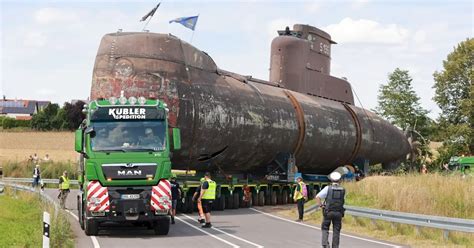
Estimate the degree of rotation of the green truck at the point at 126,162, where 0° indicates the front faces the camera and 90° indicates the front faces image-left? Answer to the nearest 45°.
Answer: approximately 0°

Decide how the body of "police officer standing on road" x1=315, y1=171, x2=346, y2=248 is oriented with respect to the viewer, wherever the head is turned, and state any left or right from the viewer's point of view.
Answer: facing away from the viewer

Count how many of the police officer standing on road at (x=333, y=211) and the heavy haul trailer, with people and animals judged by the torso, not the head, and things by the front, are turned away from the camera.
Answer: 1

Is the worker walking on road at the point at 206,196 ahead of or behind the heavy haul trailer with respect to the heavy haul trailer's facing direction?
ahead

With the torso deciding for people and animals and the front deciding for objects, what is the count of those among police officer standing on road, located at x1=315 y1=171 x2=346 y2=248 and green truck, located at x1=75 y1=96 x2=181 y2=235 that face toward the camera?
1

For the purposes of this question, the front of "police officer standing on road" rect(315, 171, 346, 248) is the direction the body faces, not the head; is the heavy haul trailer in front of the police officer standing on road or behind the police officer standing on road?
in front

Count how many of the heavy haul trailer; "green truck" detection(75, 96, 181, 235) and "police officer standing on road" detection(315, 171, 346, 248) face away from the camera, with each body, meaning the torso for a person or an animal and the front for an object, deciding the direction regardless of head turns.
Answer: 1

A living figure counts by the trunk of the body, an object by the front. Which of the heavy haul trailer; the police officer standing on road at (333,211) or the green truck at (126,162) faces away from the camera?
the police officer standing on road

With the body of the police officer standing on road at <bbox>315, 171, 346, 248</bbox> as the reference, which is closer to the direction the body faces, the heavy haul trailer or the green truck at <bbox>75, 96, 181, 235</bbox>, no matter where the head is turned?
the heavy haul trailer

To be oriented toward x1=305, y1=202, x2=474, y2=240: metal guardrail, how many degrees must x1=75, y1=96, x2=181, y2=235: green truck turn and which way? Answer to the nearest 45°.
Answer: approximately 90° to its left

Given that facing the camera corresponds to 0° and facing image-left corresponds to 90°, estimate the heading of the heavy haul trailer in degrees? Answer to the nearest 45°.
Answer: approximately 45°

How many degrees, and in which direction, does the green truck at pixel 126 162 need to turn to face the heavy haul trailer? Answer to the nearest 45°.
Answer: approximately 135° to its left

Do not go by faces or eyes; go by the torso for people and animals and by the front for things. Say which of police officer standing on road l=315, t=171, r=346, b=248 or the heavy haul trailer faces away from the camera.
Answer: the police officer standing on road

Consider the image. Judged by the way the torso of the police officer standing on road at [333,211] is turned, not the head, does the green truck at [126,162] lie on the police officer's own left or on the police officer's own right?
on the police officer's own left

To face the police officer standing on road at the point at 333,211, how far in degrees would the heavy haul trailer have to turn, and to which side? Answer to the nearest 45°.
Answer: approximately 45° to its left

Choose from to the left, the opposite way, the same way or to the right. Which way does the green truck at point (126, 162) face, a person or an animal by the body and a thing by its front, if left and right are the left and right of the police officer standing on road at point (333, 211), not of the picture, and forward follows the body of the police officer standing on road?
the opposite way
